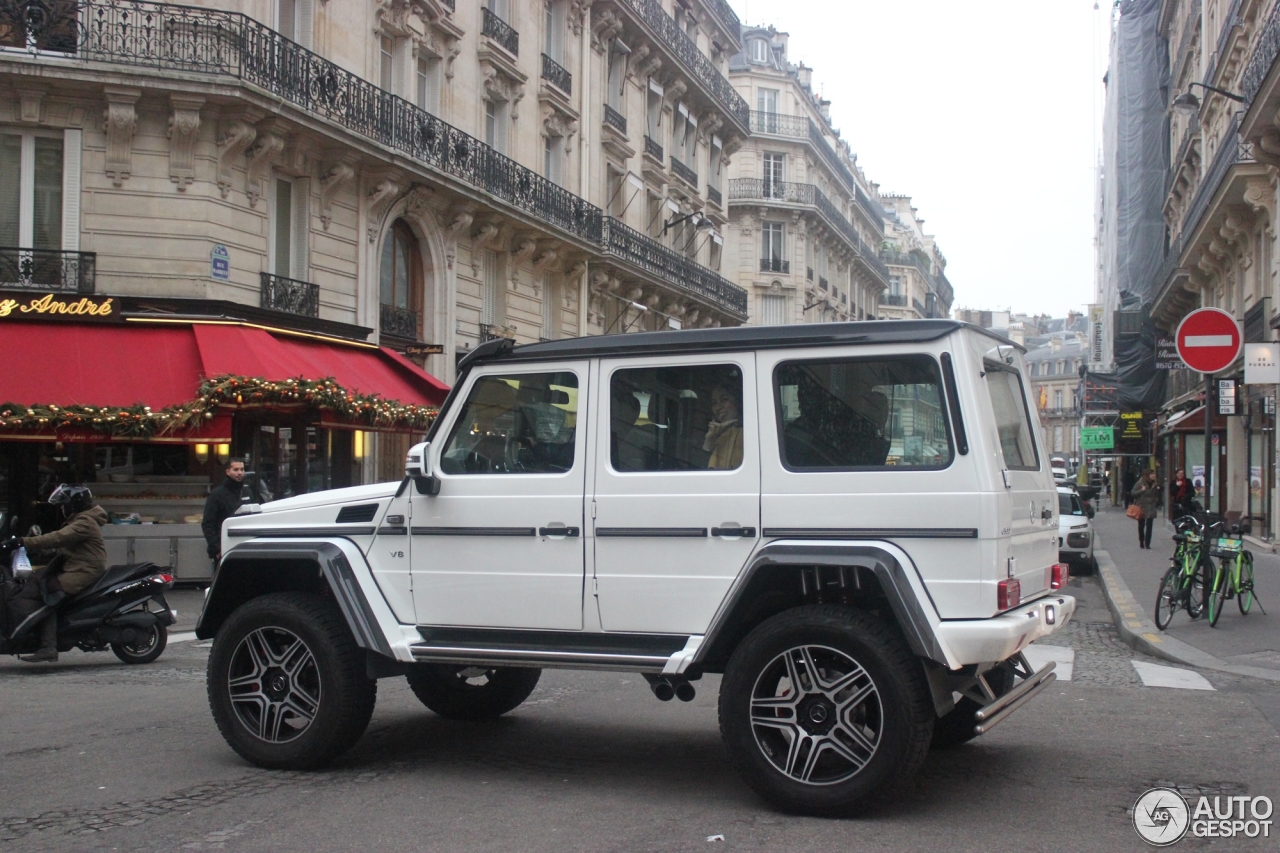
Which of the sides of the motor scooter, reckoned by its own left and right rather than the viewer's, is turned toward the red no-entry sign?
back

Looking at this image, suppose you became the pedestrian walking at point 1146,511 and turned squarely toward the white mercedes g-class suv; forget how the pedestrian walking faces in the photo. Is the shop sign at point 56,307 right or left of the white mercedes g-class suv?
right

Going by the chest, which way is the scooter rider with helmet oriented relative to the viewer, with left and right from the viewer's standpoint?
facing to the left of the viewer

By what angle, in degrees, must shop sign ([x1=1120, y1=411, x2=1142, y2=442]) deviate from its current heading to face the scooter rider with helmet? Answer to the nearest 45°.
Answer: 0° — it already faces them

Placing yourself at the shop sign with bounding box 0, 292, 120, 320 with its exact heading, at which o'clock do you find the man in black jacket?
The man in black jacket is roughly at 11 o'clock from the shop sign.

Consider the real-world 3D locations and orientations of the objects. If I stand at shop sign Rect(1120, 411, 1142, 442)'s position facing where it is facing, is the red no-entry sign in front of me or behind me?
in front

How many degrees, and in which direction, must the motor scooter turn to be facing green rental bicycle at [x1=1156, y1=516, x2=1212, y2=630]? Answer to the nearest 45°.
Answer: approximately 180°

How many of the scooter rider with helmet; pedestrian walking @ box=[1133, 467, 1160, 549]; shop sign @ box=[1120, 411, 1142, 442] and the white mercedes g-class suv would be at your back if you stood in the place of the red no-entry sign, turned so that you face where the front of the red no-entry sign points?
2

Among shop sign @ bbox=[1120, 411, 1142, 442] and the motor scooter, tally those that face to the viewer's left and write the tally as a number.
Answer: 1
